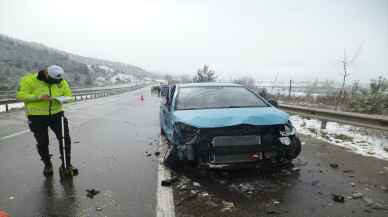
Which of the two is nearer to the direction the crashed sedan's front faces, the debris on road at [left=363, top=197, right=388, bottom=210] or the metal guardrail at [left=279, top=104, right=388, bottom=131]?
the debris on road

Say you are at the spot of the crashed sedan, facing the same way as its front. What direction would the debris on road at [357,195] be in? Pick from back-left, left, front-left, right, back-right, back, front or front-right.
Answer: left

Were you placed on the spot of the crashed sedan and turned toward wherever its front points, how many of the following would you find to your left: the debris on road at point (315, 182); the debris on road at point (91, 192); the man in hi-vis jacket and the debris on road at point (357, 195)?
2

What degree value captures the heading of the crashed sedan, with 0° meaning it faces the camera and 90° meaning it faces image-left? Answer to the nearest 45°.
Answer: approximately 0°

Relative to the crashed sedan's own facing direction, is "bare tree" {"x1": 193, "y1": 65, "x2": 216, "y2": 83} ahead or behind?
behind

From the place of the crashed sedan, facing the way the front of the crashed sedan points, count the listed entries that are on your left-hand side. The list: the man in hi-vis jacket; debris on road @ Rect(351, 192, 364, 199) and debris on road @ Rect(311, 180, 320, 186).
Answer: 2

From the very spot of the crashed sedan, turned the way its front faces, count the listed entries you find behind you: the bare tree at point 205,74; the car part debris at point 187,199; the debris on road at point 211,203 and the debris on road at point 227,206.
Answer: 1

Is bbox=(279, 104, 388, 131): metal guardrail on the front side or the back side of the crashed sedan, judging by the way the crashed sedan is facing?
on the back side

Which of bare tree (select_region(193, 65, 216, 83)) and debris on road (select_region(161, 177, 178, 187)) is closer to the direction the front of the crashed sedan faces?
the debris on road

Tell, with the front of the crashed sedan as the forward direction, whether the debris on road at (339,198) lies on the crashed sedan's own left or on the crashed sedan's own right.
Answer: on the crashed sedan's own left

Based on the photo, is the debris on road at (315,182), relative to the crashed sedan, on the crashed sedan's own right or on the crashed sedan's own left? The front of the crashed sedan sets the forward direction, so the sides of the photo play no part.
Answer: on the crashed sedan's own left

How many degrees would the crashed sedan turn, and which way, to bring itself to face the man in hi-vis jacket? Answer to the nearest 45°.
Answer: approximately 90° to its right
